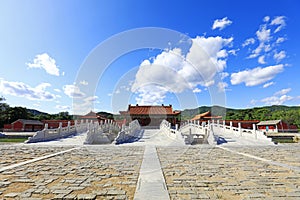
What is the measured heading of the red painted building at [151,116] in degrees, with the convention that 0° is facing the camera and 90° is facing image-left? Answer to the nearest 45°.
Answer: approximately 0°

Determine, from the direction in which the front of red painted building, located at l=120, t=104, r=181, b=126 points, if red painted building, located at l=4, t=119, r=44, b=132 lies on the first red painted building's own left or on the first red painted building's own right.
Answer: on the first red painted building's own right
